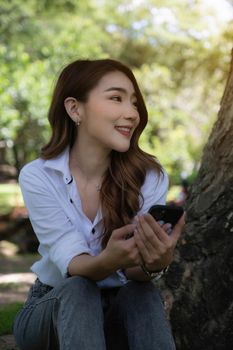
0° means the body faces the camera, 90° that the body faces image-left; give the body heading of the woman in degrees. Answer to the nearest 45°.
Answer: approximately 315°

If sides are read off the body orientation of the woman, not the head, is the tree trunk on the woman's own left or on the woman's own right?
on the woman's own left
